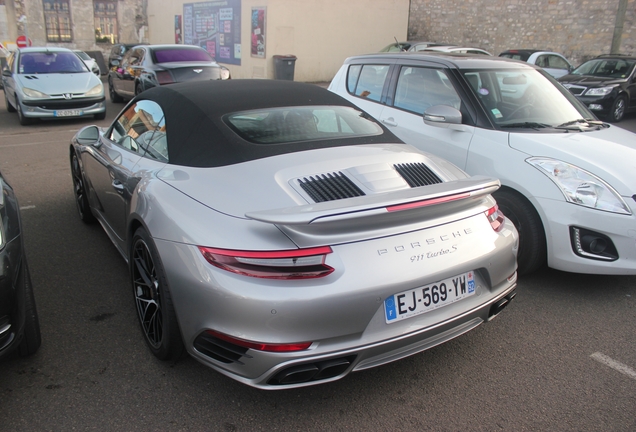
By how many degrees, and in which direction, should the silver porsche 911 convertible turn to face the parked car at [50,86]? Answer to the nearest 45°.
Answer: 0° — it already faces it

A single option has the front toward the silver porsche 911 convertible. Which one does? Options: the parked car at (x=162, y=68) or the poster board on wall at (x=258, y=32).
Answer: the poster board on wall

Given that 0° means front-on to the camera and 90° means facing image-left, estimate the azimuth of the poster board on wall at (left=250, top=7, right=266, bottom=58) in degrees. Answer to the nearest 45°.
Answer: approximately 0°

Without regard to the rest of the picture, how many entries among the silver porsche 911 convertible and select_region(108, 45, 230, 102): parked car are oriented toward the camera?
0

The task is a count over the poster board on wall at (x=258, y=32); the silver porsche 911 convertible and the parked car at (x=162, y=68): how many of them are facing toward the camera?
1

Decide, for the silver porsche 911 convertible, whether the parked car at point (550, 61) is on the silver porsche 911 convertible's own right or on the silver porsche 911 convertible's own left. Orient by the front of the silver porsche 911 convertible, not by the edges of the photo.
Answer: on the silver porsche 911 convertible's own right

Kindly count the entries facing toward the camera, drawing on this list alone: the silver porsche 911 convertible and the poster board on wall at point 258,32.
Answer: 1

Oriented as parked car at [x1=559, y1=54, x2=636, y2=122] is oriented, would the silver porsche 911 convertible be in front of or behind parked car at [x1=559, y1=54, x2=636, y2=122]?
in front

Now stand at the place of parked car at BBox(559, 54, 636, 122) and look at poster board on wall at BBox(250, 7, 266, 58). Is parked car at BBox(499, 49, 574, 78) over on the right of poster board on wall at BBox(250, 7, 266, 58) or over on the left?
right

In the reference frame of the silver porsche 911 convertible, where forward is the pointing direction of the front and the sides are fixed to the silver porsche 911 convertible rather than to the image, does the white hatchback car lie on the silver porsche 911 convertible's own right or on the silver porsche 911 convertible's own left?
on the silver porsche 911 convertible's own right

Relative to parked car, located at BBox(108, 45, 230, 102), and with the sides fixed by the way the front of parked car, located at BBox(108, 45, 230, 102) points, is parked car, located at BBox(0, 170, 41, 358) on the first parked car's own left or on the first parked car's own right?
on the first parked car's own left

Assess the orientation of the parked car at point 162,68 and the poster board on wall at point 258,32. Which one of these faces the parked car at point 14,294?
the poster board on wall

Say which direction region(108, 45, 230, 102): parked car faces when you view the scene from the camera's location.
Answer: facing away from the viewer and to the left of the viewer

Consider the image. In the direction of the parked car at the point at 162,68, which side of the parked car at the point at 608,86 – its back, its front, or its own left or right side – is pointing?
front

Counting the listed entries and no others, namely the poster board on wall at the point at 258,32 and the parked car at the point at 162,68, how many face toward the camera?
1

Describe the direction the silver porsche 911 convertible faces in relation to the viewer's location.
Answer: facing away from the viewer and to the left of the viewer

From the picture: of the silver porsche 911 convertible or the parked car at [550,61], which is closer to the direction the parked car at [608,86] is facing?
the silver porsche 911 convertible

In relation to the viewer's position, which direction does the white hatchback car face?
facing the viewer and to the right of the viewer

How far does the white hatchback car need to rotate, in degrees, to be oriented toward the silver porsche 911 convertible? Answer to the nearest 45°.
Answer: approximately 90° to its right

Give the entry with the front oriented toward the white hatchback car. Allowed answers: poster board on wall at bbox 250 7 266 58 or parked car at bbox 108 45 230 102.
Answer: the poster board on wall

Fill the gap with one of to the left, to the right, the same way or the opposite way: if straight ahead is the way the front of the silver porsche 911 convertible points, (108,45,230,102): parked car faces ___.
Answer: the same way
